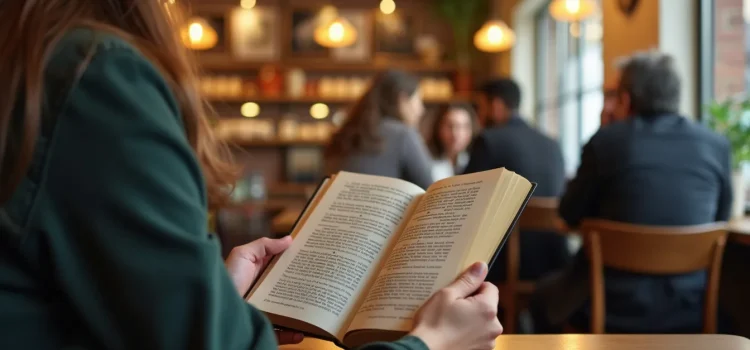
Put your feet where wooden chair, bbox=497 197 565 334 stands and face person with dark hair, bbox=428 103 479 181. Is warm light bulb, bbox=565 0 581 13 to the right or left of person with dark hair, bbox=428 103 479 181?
right

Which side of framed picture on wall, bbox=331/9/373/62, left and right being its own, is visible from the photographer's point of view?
front

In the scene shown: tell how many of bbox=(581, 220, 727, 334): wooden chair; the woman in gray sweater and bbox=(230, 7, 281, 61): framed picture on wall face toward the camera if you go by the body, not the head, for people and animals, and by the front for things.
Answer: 1

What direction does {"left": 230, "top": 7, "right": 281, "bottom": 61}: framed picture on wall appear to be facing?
toward the camera

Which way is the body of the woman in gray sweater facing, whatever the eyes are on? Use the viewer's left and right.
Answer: facing away from the viewer and to the right of the viewer

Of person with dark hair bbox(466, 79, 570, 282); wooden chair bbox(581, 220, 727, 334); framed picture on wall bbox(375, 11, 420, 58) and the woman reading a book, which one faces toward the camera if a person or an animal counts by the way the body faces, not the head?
the framed picture on wall

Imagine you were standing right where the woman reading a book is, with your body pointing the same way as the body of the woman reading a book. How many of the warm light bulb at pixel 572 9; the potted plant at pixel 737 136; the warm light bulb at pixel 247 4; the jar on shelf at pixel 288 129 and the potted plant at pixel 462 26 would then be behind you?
0

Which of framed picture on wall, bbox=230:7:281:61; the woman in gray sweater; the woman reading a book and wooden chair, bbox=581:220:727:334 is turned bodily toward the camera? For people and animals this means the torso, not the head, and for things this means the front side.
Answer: the framed picture on wall

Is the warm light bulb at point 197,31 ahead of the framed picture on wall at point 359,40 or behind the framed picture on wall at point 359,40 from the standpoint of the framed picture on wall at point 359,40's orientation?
ahead

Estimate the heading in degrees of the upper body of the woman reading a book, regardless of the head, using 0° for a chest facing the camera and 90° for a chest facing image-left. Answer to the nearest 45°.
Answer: approximately 225°

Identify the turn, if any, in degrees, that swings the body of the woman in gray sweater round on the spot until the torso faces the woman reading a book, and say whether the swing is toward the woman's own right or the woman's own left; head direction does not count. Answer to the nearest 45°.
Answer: approximately 135° to the woman's own right

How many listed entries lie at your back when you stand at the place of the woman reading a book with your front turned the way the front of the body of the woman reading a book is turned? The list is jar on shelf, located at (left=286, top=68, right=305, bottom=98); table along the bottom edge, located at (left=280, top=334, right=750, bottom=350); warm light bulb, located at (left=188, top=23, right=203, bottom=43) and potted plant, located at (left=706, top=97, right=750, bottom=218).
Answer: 0

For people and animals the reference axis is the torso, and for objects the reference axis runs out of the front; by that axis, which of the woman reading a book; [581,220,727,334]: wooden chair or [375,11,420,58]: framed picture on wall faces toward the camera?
the framed picture on wall

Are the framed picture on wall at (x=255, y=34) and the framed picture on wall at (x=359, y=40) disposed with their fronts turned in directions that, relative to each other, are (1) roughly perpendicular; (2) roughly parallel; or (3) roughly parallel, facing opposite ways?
roughly parallel

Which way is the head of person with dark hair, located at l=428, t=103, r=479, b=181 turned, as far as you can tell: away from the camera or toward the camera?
toward the camera

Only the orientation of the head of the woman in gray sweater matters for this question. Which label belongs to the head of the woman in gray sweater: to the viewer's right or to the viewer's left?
to the viewer's right

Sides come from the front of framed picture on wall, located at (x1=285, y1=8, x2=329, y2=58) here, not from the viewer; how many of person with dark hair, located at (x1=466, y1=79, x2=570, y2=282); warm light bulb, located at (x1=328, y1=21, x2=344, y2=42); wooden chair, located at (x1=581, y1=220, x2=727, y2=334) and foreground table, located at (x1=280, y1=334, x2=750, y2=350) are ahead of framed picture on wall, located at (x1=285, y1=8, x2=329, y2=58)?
4

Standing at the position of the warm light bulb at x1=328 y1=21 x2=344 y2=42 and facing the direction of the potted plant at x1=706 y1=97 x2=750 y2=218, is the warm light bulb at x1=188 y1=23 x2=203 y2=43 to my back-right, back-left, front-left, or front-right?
back-right

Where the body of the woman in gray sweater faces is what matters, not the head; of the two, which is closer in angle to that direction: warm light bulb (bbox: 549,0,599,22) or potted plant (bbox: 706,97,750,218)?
the warm light bulb

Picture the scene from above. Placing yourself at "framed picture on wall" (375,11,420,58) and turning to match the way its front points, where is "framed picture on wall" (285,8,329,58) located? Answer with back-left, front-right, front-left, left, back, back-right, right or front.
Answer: right

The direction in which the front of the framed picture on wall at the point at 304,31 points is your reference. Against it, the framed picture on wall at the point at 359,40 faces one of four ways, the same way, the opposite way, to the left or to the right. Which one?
the same way
